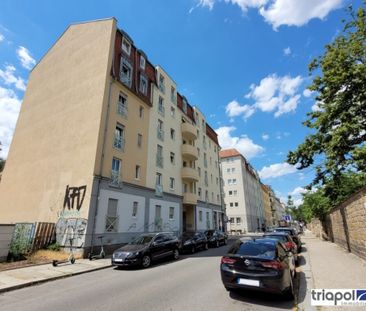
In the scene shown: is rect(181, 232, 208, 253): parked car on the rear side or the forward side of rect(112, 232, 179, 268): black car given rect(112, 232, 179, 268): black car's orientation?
on the rear side

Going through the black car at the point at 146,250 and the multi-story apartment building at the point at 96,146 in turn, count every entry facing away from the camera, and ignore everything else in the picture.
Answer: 0

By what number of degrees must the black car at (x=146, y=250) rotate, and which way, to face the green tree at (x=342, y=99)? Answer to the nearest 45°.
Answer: approximately 135° to its left

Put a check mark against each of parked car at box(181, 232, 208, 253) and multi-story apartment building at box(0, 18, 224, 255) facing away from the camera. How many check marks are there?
0

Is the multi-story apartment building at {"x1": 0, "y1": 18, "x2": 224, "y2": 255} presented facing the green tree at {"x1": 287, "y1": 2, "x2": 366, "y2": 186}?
yes

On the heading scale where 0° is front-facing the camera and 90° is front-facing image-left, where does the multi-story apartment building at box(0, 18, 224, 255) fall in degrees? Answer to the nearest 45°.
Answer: approximately 315°

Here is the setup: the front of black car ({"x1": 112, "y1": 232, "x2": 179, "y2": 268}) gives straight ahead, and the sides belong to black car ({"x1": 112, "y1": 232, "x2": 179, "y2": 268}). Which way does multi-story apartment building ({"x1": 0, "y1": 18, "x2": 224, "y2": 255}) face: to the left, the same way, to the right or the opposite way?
to the left

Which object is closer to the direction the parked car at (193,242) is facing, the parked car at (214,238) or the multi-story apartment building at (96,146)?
the multi-story apartment building

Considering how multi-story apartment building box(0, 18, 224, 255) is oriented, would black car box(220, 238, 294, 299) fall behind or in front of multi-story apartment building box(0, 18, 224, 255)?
in front

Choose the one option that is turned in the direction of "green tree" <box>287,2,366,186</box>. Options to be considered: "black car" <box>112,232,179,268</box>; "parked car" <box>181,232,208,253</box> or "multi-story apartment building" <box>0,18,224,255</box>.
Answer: the multi-story apartment building

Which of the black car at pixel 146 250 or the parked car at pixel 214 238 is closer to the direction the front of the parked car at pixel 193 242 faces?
the black car

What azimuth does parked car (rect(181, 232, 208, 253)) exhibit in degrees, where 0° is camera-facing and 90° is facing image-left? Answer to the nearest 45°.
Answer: approximately 45°

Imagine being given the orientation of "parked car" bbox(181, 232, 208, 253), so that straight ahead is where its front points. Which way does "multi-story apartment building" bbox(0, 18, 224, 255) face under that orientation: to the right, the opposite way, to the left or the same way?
to the left

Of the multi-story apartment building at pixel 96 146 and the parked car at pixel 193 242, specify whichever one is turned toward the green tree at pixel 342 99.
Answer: the multi-story apartment building

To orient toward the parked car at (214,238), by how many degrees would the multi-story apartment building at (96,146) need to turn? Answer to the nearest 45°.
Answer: approximately 45° to its left
